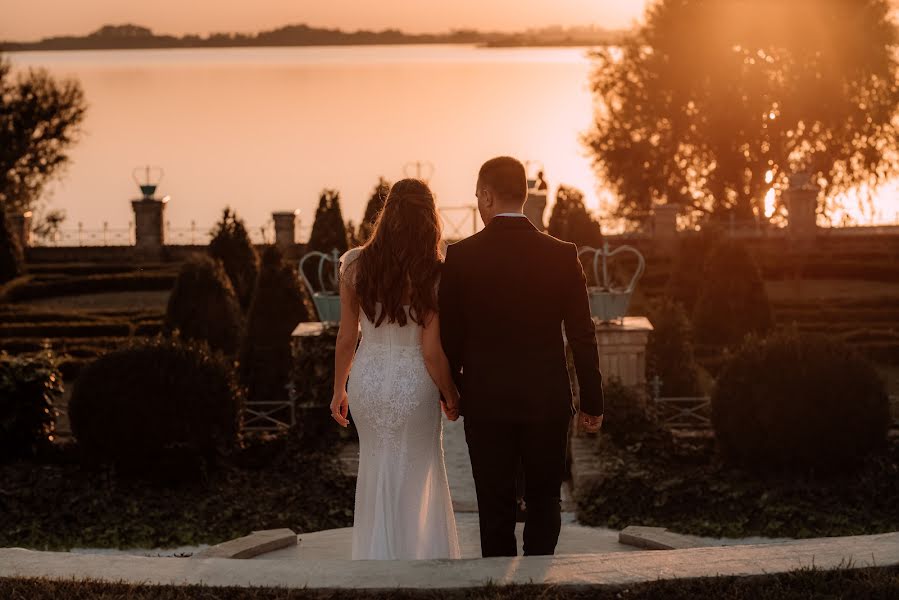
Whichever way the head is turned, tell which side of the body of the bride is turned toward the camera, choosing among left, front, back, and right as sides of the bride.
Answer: back

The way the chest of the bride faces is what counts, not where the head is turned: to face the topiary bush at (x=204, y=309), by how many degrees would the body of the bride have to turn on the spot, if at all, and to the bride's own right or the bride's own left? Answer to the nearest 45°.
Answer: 0° — they already face it

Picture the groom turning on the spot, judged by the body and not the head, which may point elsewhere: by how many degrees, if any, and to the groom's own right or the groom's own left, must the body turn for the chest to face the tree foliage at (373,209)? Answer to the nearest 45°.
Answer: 0° — they already face it

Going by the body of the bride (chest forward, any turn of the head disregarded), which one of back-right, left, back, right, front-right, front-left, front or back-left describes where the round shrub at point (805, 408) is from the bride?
front-right

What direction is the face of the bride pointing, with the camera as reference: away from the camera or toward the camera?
away from the camera

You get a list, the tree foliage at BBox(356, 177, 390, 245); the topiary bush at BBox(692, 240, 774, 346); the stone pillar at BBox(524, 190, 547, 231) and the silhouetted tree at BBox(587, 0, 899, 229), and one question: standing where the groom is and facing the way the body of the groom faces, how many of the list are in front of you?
4

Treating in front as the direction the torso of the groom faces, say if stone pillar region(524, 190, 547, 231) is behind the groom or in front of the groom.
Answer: in front

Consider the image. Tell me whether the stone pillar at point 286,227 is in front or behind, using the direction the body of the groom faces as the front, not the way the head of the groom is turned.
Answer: in front

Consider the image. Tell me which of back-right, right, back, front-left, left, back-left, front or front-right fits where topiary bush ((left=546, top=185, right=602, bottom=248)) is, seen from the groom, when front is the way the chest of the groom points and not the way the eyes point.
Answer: front

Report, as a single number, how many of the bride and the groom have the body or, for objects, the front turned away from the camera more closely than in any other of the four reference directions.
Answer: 2

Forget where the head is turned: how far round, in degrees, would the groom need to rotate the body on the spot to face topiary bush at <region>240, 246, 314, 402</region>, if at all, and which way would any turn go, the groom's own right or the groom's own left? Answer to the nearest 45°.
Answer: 0° — they already face it

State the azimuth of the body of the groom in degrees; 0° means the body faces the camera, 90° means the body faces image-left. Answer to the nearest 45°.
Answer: approximately 180°

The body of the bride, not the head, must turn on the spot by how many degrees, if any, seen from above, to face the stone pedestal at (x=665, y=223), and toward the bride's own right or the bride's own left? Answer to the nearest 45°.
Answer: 0° — they already face it

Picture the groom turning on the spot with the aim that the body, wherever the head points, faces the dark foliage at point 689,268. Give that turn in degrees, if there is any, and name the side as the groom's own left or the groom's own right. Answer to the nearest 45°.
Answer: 0° — they already face it

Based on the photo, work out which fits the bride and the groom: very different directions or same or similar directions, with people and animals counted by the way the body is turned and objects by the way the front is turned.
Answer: same or similar directions

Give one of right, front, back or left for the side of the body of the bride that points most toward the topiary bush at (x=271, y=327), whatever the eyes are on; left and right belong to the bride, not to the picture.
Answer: front
